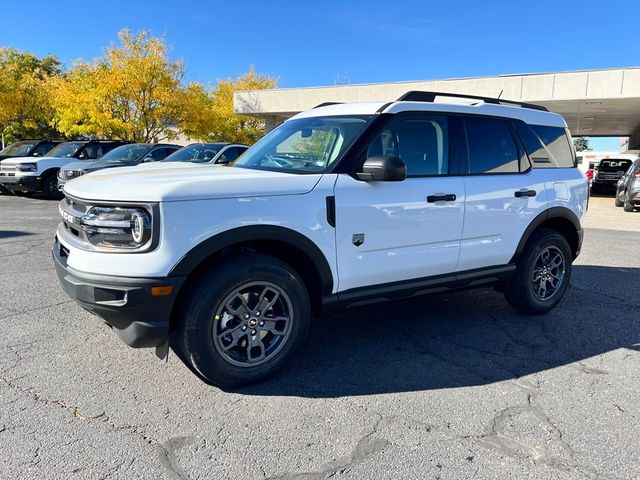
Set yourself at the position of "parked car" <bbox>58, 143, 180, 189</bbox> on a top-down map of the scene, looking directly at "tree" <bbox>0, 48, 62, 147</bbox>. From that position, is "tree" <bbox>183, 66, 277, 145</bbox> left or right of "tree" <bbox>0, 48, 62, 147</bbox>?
right

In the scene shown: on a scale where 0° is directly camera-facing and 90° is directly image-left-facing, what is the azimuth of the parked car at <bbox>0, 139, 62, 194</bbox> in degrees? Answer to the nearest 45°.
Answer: approximately 45°

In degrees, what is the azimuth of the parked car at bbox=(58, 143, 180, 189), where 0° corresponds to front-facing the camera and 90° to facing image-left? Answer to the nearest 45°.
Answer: approximately 45°

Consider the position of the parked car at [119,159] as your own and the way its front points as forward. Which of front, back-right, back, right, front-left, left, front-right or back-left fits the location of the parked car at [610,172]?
back-left

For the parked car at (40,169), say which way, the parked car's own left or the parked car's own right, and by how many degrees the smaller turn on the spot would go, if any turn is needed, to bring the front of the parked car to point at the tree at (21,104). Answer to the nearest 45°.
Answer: approximately 135° to the parked car's own right

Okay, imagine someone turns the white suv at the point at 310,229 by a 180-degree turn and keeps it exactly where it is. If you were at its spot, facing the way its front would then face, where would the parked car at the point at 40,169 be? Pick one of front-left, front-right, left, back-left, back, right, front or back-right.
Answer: left
